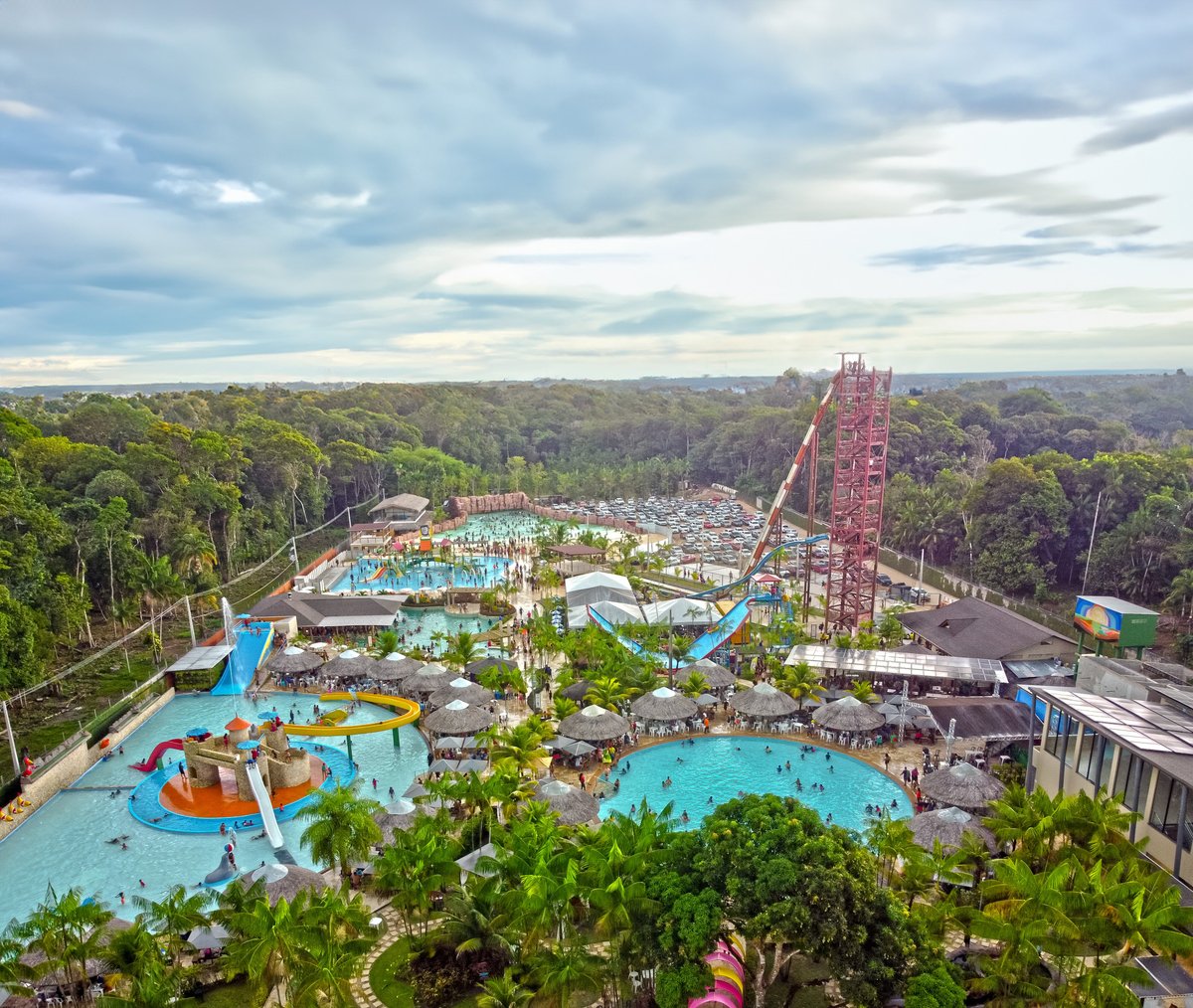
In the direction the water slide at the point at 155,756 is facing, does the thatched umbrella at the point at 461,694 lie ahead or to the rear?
to the rear

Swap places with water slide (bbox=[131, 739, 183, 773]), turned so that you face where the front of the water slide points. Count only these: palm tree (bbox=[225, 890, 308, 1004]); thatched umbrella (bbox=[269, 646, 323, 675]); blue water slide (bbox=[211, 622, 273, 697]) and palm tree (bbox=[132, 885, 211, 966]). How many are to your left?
2

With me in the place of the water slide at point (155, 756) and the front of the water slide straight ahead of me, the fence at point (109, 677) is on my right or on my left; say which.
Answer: on my right

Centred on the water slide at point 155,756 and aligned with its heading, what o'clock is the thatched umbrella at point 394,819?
The thatched umbrella is roughly at 8 o'clock from the water slide.

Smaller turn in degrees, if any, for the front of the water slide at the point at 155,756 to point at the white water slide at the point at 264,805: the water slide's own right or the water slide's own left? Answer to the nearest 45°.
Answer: approximately 135° to the water slide's own left

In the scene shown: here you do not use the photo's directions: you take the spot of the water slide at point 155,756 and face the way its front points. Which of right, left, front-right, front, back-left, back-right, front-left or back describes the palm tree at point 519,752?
back-left

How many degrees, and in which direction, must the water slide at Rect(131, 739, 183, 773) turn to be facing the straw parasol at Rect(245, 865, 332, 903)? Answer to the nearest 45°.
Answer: approximately 90° to its left

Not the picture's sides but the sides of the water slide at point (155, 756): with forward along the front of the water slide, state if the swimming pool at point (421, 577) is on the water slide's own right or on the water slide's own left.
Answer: on the water slide's own right

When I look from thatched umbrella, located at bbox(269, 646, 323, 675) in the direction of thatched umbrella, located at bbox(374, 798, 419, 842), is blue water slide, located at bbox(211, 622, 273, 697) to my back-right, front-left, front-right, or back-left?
back-right

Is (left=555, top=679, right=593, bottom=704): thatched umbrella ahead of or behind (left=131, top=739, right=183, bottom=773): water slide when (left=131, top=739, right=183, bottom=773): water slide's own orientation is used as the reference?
behind

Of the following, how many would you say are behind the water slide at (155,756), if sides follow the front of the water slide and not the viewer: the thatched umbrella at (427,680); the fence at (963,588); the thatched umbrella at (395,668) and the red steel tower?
4

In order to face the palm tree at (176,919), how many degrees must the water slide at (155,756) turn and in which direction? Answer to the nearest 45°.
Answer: approximately 90° to its left

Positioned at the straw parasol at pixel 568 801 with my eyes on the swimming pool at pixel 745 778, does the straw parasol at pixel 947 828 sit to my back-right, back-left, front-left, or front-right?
front-right

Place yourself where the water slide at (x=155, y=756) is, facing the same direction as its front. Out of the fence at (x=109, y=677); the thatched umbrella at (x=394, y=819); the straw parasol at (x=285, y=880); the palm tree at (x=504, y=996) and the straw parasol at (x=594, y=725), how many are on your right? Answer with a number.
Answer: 1

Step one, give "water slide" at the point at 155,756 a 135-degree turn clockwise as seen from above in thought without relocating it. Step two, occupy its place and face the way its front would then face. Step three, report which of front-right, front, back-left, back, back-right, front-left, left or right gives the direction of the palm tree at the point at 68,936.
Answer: back-right

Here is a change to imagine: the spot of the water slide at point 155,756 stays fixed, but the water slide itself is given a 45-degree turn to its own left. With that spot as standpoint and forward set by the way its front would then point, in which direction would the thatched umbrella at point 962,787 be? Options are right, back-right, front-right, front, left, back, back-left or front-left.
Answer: left

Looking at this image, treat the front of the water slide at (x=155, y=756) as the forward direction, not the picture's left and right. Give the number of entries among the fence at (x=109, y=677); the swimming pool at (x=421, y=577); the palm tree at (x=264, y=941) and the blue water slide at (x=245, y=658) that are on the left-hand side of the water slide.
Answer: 1

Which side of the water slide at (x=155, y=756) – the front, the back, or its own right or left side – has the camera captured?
left

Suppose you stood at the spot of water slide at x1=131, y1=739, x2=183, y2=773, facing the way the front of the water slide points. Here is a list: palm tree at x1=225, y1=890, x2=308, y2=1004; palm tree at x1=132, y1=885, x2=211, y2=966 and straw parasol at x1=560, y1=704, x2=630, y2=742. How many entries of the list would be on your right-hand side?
0

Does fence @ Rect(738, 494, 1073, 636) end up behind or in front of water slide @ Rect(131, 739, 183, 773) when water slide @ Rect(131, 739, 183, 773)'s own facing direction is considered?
behind
